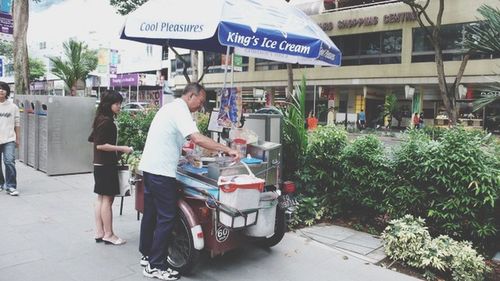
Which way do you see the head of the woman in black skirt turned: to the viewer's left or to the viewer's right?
to the viewer's right

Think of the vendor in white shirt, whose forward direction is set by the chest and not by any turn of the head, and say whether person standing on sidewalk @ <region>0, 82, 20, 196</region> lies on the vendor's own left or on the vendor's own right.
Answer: on the vendor's own left

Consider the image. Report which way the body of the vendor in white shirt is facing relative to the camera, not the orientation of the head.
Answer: to the viewer's right

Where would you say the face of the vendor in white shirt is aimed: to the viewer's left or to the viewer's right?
to the viewer's right

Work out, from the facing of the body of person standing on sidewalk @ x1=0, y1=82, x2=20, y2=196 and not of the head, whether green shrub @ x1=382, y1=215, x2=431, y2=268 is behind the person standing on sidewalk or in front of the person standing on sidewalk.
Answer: in front

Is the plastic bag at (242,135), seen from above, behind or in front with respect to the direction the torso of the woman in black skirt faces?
in front

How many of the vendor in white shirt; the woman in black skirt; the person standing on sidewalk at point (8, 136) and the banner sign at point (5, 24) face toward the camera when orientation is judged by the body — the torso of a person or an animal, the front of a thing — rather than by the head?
2

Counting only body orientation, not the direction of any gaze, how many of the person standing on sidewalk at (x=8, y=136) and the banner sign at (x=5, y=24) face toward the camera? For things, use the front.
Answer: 2

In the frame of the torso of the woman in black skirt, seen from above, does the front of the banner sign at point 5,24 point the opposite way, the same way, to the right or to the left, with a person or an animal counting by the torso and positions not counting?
to the right

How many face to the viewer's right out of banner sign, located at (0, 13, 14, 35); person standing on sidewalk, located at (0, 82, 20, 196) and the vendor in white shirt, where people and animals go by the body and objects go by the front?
1

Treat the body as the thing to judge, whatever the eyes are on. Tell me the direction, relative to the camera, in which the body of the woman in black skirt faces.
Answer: to the viewer's right

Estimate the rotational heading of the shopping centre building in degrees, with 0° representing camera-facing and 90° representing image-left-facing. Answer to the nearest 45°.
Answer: approximately 45°
